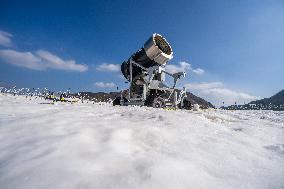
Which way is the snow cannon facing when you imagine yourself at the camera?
facing the viewer and to the right of the viewer
